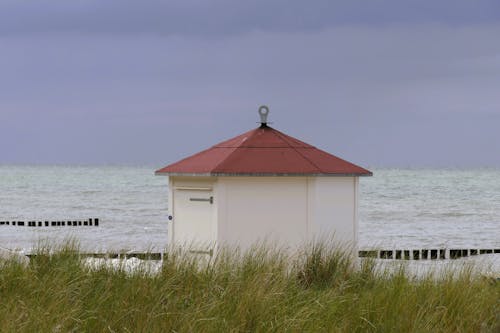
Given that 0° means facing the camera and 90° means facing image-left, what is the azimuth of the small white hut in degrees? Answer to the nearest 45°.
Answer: approximately 45°
